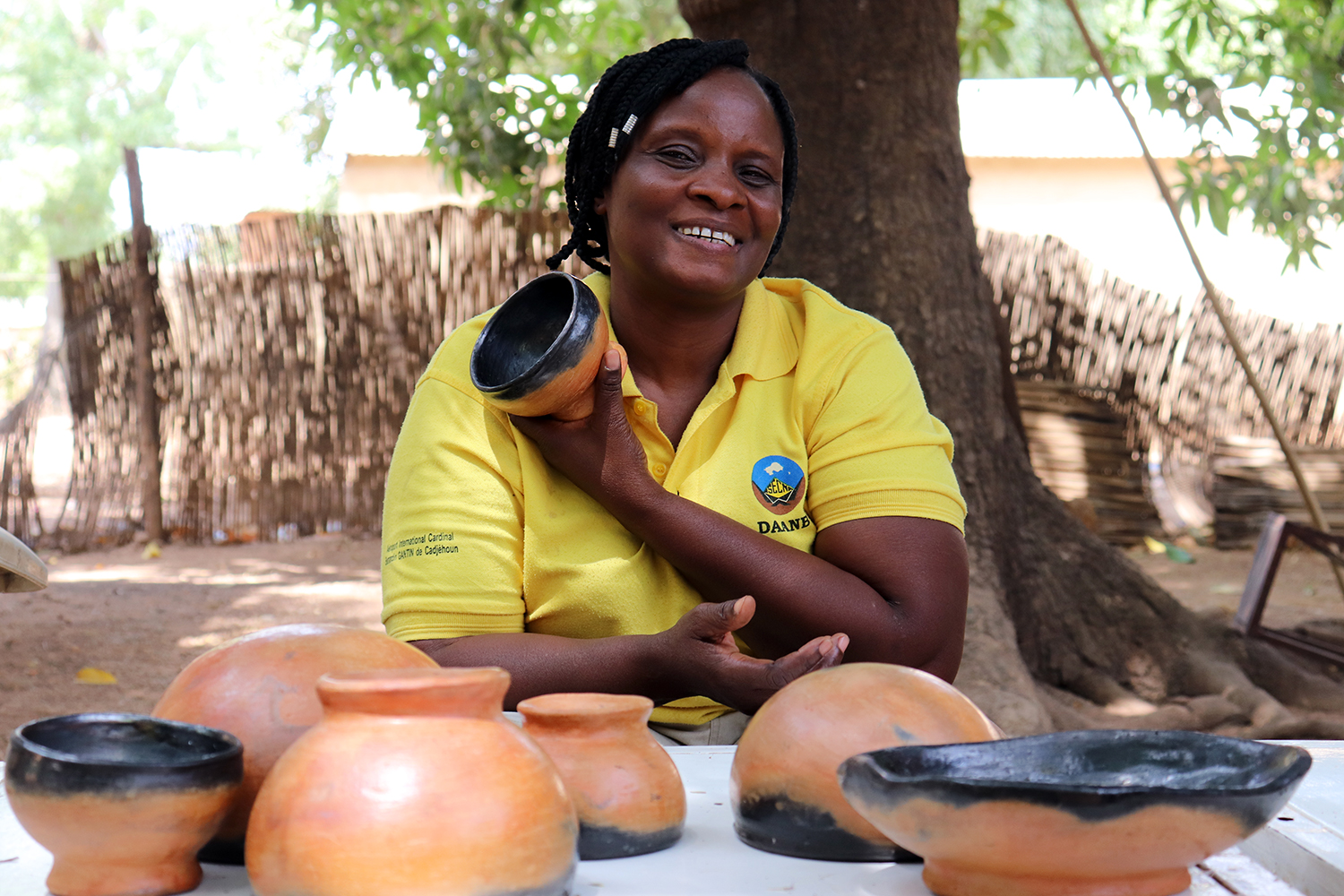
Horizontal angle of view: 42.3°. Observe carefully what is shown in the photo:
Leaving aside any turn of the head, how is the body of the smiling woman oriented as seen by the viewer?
toward the camera

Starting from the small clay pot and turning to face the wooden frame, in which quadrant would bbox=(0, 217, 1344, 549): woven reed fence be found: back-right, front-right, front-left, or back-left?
front-left

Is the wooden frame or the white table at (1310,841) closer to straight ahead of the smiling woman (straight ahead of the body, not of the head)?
the white table

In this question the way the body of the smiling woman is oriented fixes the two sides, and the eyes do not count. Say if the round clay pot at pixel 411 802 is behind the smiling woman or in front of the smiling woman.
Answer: in front

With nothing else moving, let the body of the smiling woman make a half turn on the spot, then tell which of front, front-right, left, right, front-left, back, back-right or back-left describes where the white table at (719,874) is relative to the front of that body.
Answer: back

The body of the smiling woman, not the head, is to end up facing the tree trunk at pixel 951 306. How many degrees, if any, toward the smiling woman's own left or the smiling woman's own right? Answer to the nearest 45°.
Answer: approximately 180°

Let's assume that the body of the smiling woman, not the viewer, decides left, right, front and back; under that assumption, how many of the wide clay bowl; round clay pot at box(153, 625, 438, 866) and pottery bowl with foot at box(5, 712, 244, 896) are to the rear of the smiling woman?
0

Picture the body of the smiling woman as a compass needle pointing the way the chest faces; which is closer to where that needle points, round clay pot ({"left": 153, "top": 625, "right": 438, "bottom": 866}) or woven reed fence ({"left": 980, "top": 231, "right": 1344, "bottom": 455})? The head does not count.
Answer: the round clay pot

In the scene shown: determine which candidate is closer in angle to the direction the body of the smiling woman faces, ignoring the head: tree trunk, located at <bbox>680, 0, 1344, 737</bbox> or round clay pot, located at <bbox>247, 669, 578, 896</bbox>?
the round clay pot

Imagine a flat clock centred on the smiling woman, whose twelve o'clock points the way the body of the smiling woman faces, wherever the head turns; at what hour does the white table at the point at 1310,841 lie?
The white table is roughly at 11 o'clock from the smiling woman.

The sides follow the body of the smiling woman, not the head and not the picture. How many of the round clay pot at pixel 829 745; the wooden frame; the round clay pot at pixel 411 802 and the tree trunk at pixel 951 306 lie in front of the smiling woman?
2

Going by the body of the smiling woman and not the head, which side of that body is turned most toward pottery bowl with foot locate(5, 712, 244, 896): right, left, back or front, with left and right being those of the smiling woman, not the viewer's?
front

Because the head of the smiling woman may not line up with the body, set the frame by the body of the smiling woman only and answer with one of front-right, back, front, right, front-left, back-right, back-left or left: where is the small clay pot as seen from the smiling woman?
front

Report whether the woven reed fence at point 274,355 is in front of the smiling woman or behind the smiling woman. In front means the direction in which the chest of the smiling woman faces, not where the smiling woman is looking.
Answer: behind

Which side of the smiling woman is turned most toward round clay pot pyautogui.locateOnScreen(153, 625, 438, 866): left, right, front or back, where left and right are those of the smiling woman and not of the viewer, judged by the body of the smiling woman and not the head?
front
